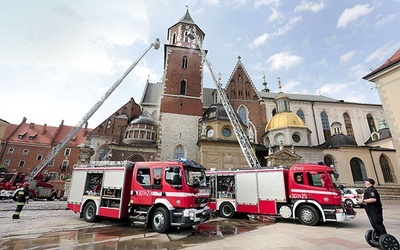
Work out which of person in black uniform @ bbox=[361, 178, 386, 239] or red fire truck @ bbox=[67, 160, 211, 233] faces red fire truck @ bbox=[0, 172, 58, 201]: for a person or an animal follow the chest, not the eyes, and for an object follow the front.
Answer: the person in black uniform

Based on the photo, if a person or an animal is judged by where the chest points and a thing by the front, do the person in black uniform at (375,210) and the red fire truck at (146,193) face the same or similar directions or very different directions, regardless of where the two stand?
very different directions

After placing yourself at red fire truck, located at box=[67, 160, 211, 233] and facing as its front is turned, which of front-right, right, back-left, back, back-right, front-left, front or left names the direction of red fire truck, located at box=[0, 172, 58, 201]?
back

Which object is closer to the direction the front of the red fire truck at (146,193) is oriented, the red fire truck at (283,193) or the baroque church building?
the red fire truck

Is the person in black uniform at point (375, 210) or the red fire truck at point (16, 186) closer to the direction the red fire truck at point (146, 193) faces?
the person in black uniform

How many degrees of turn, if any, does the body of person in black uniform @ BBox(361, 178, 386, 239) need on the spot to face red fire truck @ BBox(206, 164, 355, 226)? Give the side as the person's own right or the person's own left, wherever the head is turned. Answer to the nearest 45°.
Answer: approximately 45° to the person's own right

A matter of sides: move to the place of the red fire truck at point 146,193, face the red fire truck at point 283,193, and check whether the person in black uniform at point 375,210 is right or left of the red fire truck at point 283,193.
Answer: right

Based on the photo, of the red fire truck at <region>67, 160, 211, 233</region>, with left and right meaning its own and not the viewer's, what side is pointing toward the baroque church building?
left

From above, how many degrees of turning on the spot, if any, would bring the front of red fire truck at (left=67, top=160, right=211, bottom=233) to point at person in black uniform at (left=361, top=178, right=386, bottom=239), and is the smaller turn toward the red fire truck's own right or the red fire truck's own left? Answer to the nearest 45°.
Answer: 0° — it already faces them

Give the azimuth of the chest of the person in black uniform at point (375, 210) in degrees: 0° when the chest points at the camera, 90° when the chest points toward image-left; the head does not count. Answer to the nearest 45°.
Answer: approximately 90°
